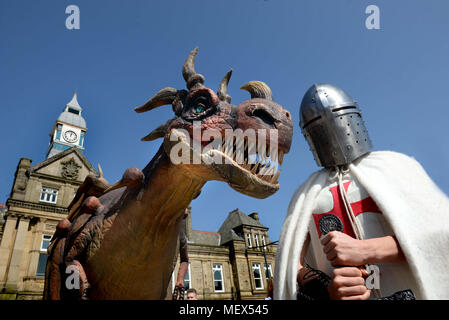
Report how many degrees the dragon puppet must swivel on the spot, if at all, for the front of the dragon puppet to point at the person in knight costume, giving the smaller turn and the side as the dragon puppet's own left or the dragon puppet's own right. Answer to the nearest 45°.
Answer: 0° — it already faces them

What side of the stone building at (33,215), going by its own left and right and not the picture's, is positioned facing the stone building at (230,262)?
left

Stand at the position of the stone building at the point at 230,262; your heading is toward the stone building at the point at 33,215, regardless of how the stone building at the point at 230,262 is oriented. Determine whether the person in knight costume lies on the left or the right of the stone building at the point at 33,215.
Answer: left

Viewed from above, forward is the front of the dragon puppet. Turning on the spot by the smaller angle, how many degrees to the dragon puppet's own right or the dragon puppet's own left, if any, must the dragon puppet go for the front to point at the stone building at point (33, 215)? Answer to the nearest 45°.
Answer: approximately 180°

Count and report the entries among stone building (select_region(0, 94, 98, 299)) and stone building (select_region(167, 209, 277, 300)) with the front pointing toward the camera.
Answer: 2

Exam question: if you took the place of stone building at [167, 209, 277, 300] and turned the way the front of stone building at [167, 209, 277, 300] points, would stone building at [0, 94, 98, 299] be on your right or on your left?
on your right

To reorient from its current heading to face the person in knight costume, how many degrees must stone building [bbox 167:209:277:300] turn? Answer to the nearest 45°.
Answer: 0° — it already faces them

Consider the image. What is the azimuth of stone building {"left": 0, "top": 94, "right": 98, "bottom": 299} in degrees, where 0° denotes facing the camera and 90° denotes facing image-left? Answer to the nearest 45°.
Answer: approximately 0°
